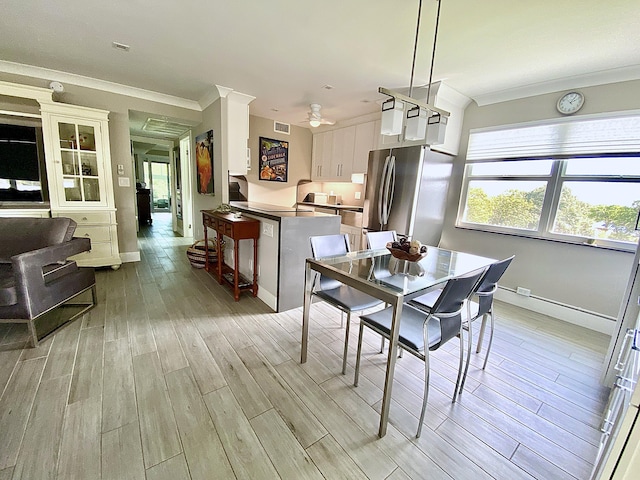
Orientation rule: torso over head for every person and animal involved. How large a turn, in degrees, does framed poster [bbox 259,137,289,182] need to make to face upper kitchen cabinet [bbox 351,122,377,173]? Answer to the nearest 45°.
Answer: approximately 45° to its left

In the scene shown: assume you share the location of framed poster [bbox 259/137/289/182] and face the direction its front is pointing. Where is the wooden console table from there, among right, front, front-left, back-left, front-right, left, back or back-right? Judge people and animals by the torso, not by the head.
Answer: front

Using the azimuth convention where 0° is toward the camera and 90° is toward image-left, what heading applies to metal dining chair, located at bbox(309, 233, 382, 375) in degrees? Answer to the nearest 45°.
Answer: approximately 315°

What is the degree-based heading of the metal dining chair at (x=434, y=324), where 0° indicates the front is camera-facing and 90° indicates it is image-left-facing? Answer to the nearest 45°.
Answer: approximately 135°

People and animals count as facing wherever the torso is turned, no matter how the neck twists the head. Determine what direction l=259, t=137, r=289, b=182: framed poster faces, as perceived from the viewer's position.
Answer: facing the viewer

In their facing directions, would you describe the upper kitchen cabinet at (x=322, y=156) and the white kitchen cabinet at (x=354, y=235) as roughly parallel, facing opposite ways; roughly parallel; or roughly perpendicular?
roughly parallel

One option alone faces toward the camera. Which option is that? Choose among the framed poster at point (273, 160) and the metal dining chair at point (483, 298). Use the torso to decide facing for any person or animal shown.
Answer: the framed poster

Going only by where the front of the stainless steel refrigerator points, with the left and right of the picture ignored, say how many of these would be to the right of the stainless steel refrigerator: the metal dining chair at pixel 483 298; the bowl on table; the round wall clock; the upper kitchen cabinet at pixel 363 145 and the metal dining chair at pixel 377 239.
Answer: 1

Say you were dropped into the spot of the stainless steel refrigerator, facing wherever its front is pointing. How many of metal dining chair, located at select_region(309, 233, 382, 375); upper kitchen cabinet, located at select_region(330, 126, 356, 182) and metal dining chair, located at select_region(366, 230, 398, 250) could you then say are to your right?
1

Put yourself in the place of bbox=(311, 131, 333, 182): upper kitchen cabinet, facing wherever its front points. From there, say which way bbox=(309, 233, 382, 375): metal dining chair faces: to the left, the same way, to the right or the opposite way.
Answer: to the left

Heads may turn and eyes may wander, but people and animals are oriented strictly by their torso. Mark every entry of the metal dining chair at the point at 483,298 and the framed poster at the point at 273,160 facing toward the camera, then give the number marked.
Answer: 1

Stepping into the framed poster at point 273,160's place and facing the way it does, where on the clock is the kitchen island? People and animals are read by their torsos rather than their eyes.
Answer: The kitchen island is roughly at 12 o'clock from the framed poster.

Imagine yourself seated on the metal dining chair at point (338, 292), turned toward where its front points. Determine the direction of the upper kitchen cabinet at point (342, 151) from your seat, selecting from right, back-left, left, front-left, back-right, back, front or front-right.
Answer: back-left

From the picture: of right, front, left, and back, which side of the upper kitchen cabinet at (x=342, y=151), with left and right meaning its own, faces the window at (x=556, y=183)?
left

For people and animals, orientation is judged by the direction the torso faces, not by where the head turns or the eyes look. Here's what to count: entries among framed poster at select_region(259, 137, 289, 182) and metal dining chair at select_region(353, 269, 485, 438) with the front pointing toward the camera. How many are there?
1

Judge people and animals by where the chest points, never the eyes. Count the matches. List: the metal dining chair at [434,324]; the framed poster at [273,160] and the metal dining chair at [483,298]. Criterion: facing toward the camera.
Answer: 1

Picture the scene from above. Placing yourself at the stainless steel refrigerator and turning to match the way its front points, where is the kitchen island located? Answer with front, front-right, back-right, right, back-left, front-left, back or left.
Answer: front

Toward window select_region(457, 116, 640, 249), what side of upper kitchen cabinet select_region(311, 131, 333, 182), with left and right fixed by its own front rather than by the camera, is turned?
left

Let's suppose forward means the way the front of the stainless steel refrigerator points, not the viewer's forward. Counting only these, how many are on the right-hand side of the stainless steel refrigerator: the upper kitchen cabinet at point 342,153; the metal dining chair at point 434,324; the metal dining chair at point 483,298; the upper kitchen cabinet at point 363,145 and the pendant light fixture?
2

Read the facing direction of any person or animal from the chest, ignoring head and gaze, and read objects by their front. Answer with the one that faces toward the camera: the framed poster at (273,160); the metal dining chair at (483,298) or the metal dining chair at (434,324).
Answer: the framed poster

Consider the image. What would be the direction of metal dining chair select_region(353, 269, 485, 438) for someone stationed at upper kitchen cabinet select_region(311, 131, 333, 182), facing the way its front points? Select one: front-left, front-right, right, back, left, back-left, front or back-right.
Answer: front-left
